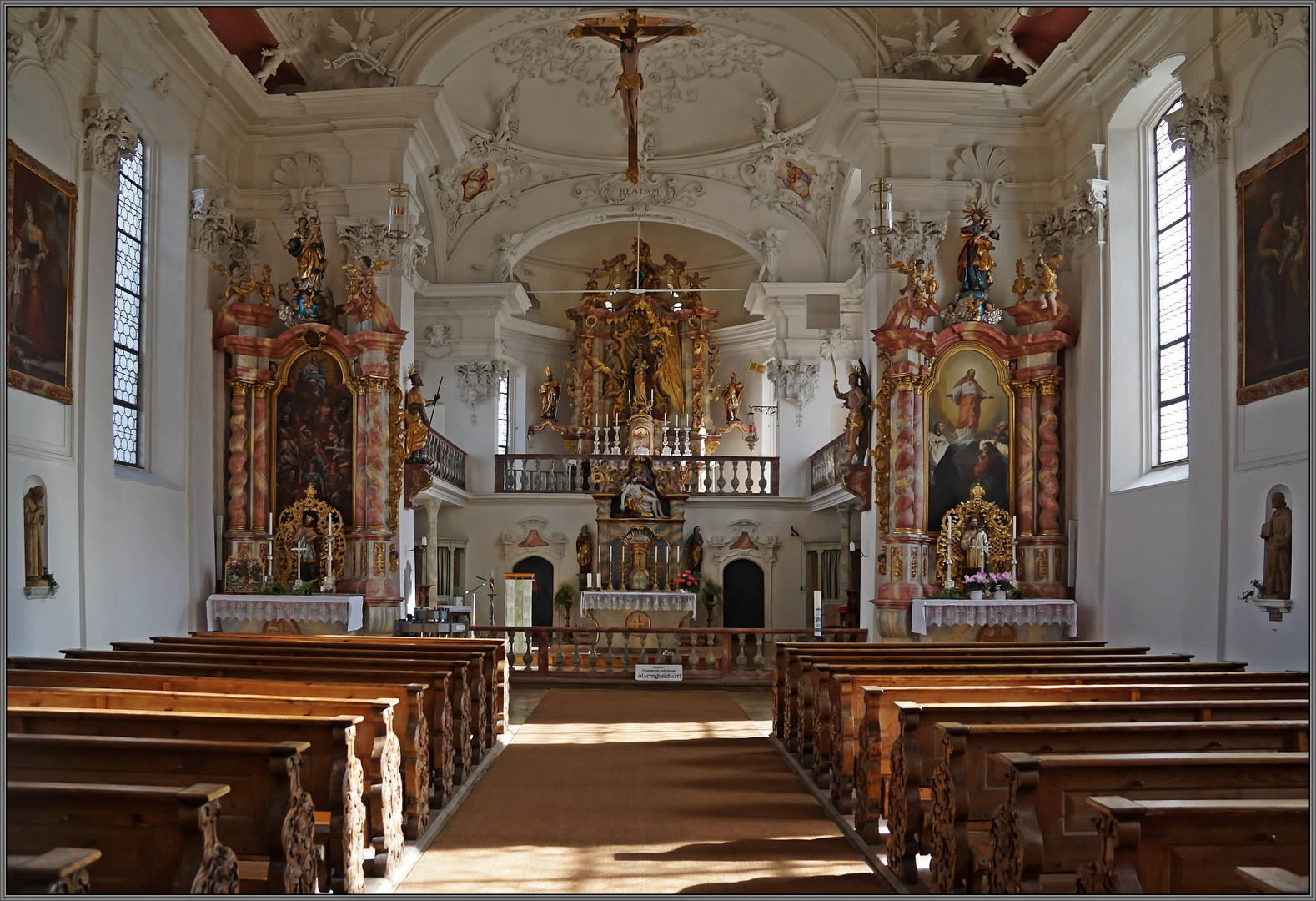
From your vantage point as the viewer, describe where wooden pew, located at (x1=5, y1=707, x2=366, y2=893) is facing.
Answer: facing away from the viewer

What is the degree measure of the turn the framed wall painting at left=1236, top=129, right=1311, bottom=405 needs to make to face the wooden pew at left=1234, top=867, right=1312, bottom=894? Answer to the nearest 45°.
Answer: approximately 45° to its left

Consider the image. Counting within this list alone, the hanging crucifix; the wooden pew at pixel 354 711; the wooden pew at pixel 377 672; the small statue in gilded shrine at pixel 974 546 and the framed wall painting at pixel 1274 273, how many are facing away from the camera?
2

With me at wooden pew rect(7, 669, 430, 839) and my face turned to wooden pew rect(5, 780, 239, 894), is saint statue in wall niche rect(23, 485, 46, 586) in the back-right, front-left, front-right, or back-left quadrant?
back-right

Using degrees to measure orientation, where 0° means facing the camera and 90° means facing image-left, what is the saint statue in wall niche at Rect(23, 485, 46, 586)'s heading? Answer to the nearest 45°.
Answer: approximately 315°

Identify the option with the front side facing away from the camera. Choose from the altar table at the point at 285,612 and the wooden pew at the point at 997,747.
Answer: the wooden pew

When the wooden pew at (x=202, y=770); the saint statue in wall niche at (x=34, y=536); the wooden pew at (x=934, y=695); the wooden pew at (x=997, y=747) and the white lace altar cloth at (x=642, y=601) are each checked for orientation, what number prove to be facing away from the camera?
3

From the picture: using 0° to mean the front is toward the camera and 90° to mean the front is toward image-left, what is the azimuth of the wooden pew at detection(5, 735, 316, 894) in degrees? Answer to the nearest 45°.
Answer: approximately 180°
